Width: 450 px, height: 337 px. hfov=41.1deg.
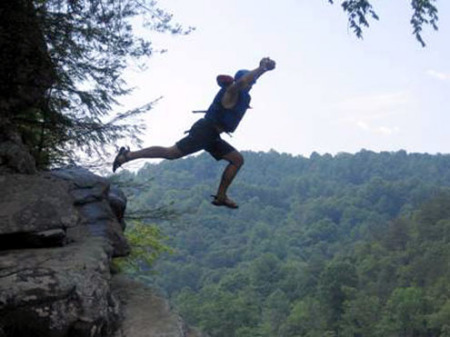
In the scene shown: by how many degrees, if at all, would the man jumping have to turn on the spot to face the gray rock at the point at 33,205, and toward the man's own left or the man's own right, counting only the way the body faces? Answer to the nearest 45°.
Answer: approximately 180°

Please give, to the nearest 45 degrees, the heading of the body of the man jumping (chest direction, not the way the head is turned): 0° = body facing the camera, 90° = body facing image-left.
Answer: approximately 270°
